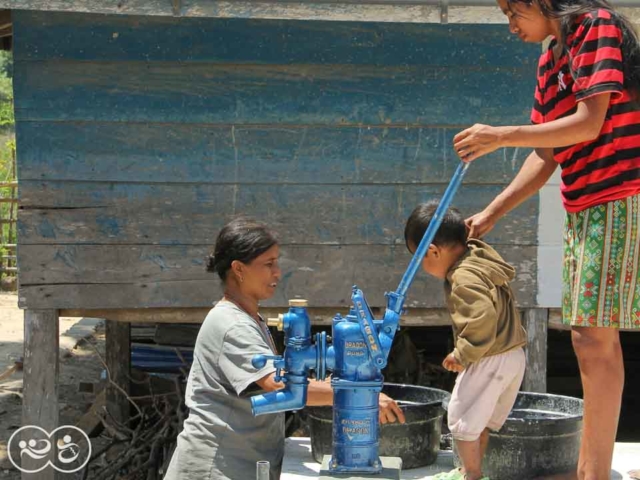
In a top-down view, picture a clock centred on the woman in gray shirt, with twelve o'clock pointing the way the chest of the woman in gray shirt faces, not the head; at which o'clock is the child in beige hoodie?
The child in beige hoodie is roughly at 12 o'clock from the woman in gray shirt.

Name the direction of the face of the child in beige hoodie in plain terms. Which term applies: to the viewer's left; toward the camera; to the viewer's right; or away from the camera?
to the viewer's left

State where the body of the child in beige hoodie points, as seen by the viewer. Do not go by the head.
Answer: to the viewer's left

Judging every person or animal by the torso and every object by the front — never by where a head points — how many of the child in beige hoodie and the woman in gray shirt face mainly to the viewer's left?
1

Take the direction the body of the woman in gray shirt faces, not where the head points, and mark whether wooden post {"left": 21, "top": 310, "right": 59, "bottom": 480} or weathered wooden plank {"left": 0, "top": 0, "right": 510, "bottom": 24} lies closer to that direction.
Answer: the weathered wooden plank

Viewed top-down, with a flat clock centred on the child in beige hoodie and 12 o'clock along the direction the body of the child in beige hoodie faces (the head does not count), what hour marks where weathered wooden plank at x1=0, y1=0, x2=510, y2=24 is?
The weathered wooden plank is roughly at 2 o'clock from the child in beige hoodie.

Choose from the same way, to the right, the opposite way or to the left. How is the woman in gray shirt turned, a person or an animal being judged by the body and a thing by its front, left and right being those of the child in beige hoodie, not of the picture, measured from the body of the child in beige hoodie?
the opposite way

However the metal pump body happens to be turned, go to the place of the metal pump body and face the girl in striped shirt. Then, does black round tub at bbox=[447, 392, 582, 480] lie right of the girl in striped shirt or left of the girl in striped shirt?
left

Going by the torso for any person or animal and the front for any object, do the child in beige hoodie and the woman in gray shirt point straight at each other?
yes

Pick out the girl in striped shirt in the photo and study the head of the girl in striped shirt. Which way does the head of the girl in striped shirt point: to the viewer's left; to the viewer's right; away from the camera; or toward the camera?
to the viewer's left

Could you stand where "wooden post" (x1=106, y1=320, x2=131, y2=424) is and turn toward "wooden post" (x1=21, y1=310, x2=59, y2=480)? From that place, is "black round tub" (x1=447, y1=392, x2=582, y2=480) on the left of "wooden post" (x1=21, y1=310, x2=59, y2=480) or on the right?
left

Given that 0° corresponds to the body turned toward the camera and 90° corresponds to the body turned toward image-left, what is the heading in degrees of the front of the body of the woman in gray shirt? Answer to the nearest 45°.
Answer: approximately 270°
